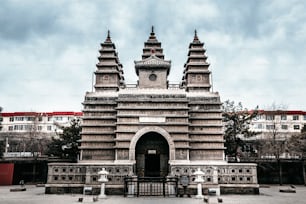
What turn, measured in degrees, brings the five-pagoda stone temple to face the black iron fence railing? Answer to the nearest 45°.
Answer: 0° — it already faces it

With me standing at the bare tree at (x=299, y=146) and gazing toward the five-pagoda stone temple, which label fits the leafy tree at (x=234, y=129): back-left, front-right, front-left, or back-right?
front-right

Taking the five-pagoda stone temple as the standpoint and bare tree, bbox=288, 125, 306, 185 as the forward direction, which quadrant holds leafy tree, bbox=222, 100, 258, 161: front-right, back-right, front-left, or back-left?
front-left

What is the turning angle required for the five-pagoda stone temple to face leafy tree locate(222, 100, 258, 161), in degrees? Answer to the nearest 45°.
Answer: approximately 135° to its left

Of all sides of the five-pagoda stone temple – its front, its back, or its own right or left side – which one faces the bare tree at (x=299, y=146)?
left

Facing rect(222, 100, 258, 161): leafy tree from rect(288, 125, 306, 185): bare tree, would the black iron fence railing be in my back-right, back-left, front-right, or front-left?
front-left

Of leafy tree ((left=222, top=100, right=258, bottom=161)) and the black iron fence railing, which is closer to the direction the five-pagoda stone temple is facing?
the black iron fence railing

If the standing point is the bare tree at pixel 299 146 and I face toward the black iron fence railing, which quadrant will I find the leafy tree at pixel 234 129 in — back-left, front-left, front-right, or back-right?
front-right

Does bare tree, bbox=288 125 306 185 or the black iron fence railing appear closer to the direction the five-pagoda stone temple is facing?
the black iron fence railing

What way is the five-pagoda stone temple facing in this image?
toward the camera
